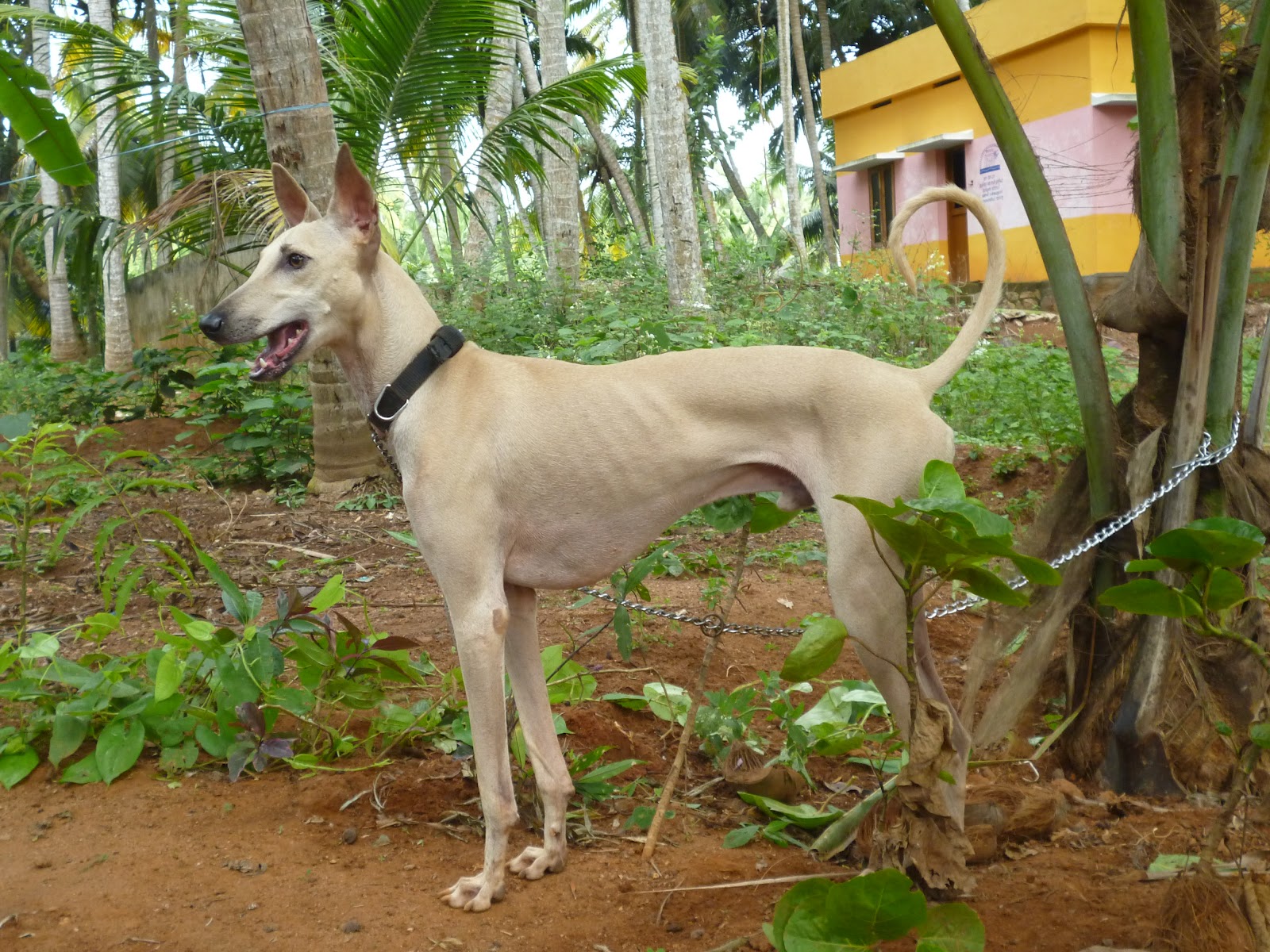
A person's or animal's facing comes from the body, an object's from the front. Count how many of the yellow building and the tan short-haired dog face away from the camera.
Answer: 0

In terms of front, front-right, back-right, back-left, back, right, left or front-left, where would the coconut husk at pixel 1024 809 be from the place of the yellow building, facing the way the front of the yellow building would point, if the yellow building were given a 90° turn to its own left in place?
front-right

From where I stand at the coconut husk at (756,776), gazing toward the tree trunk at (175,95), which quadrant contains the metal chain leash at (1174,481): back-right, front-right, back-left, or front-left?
back-right

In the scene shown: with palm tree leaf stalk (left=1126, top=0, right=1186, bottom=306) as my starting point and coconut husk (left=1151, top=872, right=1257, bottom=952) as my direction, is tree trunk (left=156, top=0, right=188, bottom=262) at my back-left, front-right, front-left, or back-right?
back-right

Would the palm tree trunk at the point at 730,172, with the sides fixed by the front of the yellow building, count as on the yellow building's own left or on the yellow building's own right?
on the yellow building's own right

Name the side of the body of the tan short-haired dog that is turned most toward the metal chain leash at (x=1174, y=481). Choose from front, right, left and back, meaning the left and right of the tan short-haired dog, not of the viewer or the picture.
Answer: back

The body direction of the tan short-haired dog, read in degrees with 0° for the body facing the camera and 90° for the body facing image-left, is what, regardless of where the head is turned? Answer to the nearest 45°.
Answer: approximately 90°

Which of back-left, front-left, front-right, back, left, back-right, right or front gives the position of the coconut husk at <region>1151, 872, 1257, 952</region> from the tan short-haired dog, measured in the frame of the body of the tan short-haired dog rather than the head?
back-left
